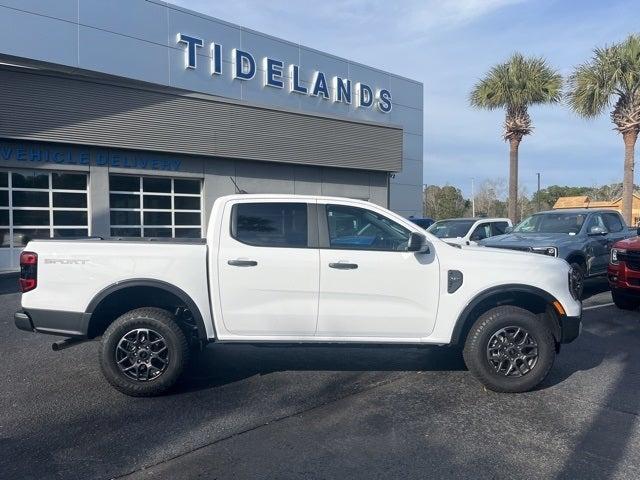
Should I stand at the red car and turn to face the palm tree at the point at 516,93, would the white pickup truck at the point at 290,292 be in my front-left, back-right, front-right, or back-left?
back-left

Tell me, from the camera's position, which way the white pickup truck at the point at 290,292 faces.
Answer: facing to the right of the viewer

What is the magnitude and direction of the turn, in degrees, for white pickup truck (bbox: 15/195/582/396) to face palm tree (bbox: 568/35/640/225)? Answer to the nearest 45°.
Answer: approximately 45° to its left

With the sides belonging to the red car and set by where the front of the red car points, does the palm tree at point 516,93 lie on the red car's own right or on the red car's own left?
on the red car's own right

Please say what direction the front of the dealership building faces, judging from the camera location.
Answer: facing the viewer and to the right of the viewer

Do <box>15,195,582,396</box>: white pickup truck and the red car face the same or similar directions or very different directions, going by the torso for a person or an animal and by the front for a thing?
very different directions

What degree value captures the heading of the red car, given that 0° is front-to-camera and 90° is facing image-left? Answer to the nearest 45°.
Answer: approximately 45°

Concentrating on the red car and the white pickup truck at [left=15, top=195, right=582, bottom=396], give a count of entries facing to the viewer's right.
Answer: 1

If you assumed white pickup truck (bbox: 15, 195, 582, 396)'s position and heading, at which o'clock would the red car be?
The red car is roughly at 11 o'clock from the white pickup truck.

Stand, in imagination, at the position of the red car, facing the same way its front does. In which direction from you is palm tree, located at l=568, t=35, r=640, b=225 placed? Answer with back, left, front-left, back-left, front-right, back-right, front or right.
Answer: back-right

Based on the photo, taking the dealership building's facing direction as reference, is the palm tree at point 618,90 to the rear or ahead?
ahead
